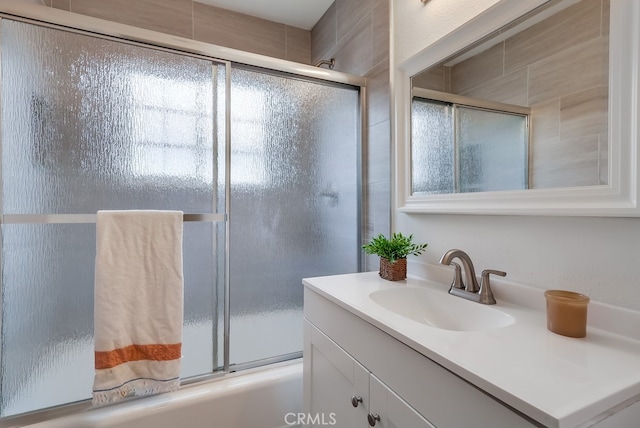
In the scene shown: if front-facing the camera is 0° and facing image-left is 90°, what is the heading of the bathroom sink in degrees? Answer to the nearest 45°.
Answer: approximately 45°

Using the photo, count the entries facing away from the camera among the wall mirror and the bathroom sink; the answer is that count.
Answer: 0

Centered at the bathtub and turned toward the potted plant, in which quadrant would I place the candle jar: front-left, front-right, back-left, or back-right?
front-right

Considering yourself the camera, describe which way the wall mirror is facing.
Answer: facing the viewer and to the left of the viewer

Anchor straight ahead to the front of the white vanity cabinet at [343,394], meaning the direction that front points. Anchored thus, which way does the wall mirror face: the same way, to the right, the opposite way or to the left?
the same way

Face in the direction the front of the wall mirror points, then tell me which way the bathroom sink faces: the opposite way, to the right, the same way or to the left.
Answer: the same way

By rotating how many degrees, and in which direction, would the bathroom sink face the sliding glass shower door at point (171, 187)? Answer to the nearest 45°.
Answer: approximately 45° to its right
